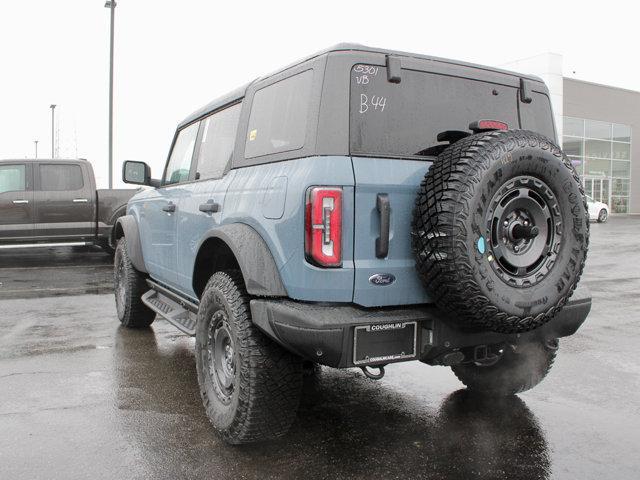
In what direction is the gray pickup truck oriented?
to the viewer's left

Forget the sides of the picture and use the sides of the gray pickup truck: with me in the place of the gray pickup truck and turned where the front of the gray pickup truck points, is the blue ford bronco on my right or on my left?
on my left

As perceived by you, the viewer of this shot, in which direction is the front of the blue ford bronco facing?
facing away from the viewer and to the left of the viewer

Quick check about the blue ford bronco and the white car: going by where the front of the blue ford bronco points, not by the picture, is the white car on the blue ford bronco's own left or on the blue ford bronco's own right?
on the blue ford bronco's own right

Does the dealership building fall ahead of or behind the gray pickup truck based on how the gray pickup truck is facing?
behind
